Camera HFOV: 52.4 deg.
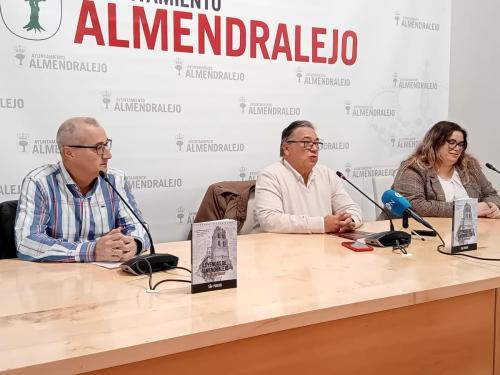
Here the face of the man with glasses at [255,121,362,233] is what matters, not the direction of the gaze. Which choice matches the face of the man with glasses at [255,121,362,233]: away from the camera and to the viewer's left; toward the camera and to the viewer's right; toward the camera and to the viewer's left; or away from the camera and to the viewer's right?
toward the camera and to the viewer's right

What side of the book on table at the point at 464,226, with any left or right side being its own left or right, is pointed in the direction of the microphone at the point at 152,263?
right

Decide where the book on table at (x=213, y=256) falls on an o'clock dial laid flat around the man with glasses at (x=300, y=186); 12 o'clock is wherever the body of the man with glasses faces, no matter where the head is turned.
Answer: The book on table is roughly at 2 o'clock from the man with glasses.

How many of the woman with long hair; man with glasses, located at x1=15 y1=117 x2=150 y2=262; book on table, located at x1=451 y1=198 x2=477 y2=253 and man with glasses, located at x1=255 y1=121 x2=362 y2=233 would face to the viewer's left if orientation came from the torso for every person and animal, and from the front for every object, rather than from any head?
0

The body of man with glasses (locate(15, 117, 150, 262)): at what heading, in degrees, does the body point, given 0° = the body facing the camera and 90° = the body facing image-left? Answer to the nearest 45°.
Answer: approximately 315°

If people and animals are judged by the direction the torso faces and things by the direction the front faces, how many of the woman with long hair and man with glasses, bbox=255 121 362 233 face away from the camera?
0

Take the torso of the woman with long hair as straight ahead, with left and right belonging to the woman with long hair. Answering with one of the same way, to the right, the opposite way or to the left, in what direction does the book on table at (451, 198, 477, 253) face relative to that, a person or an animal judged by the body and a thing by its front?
the same way

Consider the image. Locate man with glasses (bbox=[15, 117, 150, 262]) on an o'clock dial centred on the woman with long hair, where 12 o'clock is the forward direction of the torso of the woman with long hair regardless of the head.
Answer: The man with glasses is roughly at 3 o'clock from the woman with long hair.

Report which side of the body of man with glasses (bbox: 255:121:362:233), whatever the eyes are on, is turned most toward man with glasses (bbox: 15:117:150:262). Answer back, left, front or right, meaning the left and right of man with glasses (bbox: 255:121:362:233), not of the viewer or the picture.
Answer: right

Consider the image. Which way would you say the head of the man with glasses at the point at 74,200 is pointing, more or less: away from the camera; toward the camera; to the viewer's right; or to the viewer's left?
to the viewer's right

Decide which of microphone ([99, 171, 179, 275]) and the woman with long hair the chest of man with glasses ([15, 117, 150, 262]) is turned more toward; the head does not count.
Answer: the microphone

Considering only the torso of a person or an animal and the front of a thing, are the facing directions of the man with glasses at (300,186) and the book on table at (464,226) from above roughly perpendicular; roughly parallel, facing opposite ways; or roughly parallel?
roughly parallel

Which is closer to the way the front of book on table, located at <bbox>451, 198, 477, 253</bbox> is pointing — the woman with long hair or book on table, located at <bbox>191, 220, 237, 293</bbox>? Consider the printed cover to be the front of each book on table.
the book on table

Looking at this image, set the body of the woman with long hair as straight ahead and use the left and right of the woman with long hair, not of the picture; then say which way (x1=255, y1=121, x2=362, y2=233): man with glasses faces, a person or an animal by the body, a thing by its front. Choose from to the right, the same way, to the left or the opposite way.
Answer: the same way

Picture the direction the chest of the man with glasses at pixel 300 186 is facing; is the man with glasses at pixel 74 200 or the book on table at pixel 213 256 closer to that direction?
the book on table
